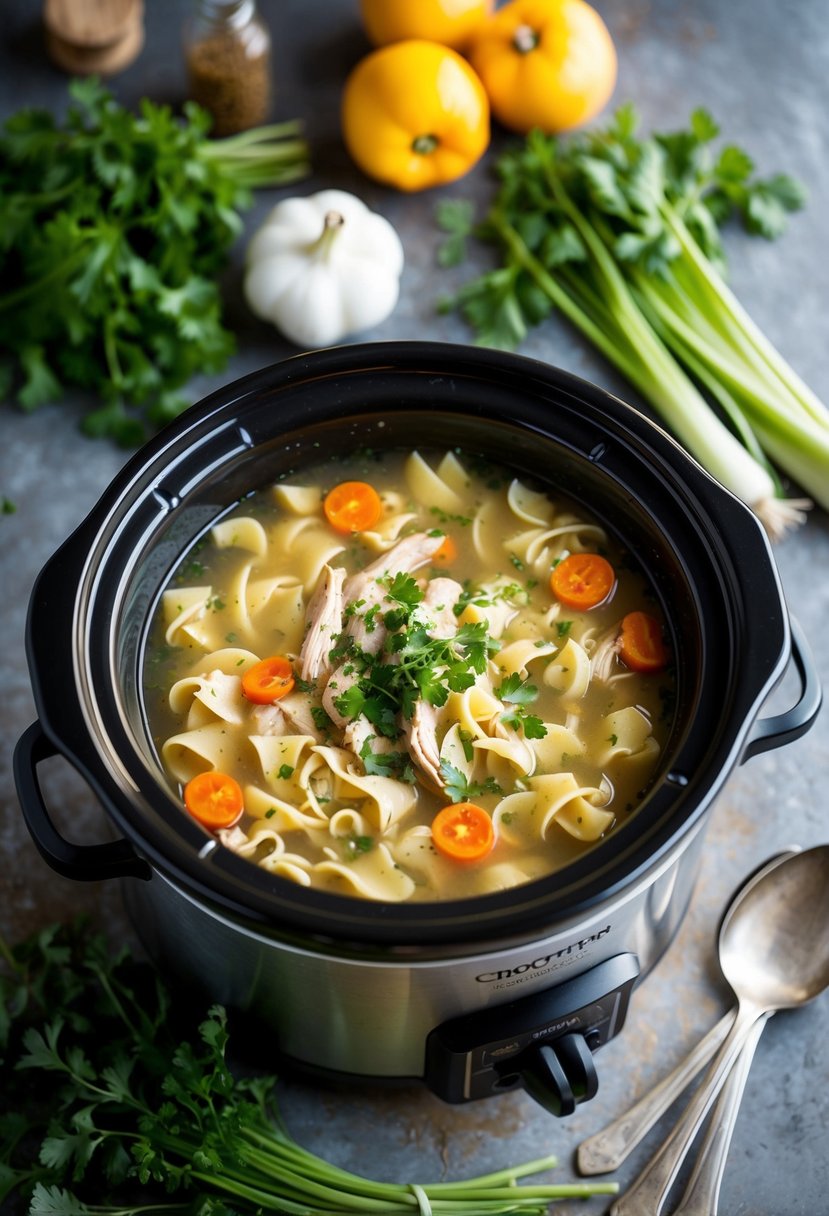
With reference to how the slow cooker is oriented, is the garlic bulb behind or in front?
behind

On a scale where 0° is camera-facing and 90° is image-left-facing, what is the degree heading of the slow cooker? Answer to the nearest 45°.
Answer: approximately 315°

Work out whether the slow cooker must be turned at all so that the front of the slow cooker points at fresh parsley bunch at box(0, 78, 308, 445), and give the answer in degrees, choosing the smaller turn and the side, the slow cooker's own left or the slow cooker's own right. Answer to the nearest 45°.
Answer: approximately 180°

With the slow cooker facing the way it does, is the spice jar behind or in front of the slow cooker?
behind

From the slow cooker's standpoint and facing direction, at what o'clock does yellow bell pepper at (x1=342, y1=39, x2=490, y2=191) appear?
The yellow bell pepper is roughly at 7 o'clock from the slow cooker.

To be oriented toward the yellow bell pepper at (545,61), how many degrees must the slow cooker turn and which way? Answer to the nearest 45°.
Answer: approximately 135° to its left
